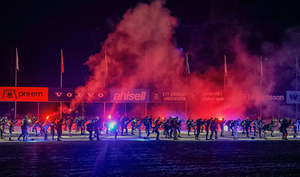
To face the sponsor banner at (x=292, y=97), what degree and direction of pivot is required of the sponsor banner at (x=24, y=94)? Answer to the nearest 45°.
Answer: approximately 90° to its left

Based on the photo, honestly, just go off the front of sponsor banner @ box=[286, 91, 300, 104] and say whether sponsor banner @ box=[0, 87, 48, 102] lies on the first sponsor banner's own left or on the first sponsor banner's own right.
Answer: on the first sponsor banner's own right

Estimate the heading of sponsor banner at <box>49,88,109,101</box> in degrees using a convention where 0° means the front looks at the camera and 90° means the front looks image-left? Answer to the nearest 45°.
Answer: approximately 0°

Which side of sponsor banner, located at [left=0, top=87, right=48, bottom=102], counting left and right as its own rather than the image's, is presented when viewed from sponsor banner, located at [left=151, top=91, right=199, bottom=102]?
left

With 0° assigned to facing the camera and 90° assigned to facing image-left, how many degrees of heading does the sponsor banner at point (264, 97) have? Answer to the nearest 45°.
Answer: approximately 0°

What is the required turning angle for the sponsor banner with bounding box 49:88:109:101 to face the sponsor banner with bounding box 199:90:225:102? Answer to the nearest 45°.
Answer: approximately 90° to its left

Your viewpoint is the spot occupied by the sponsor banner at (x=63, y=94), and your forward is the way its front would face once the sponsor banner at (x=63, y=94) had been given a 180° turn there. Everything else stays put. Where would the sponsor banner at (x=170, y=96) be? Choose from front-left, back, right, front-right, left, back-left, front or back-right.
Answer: right
